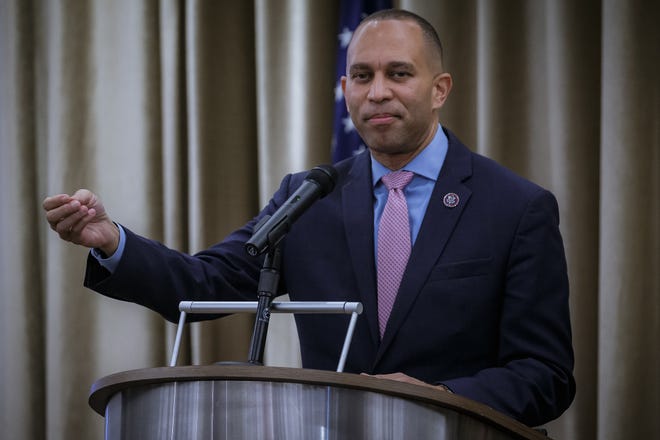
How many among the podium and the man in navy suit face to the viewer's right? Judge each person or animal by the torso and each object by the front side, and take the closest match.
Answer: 0

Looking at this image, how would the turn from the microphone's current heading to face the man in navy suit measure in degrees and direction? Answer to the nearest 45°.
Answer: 0° — it already faces them

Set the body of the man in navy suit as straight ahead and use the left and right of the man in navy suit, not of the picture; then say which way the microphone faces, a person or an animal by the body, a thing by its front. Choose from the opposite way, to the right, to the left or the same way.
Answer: the opposite way

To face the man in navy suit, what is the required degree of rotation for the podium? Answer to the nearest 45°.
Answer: approximately 135° to its right

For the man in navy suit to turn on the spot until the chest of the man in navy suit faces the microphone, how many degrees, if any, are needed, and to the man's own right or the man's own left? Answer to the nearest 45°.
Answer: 0° — they already face it

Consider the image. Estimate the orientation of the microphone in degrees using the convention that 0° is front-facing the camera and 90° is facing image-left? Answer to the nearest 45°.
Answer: approximately 225°

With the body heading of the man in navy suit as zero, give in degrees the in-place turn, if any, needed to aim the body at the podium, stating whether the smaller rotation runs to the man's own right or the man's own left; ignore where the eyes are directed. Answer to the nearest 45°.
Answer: approximately 45° to the man's own left
